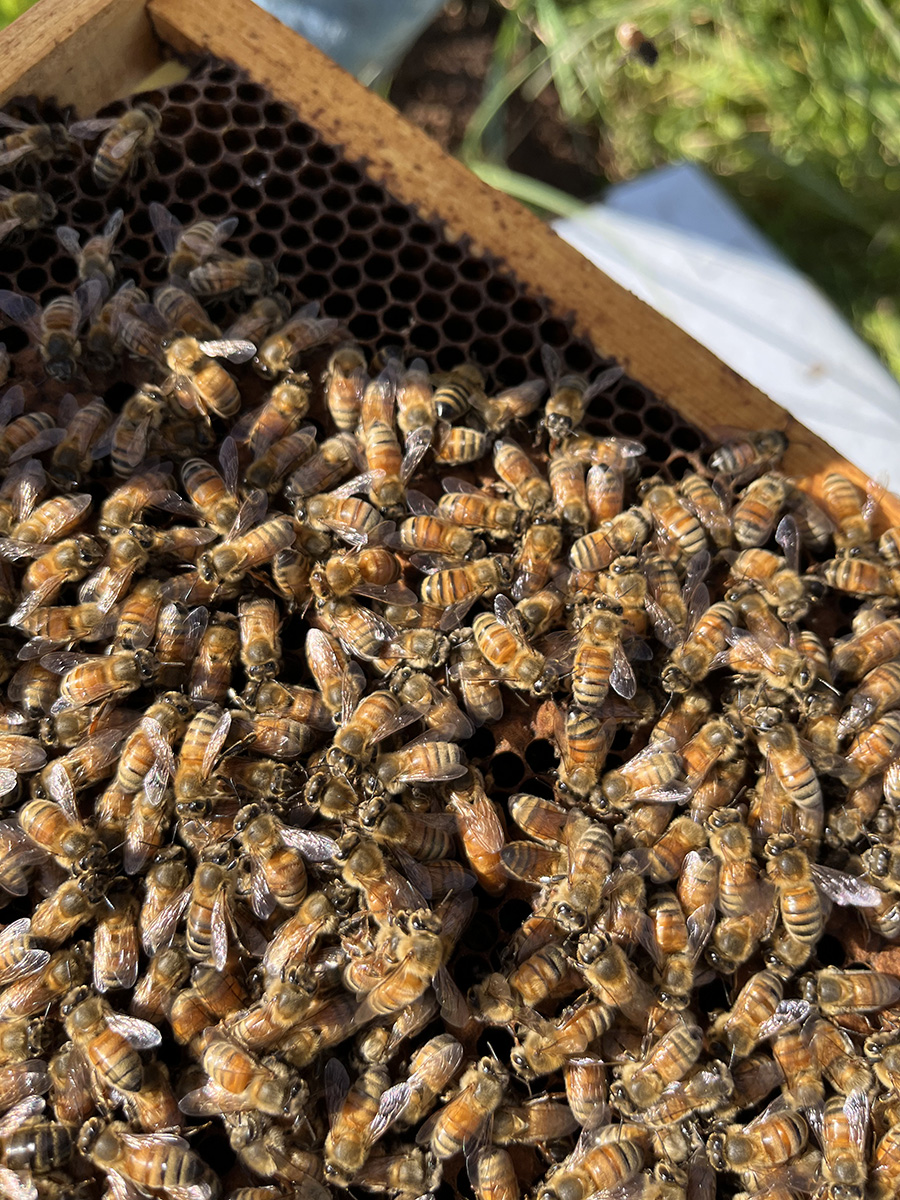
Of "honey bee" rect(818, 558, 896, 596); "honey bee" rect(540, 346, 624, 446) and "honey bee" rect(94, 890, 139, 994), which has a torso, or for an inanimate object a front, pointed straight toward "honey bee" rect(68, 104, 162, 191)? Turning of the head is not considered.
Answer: "honey bee" rect(94, 890, 139, 994)

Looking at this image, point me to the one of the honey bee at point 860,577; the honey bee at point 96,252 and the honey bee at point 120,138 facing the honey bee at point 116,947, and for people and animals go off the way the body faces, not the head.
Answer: the honey bee at point 96,252

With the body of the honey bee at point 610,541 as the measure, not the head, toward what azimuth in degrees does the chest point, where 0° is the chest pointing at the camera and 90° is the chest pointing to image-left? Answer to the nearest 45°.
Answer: approximately 225°

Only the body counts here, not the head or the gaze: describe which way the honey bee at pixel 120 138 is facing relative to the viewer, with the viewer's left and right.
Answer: facing away from the viewer and to the right of the viewer

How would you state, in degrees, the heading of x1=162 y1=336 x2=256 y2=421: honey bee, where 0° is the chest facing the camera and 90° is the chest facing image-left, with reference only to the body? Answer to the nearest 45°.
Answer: approximately 135°

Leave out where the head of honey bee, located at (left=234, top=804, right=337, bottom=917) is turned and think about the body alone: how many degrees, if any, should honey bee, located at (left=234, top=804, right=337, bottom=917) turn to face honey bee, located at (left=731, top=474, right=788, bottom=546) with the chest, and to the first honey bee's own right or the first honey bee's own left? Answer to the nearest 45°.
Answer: approximately 90° to the first honey bee's own right

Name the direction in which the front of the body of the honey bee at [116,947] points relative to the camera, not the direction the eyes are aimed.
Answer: away from the camera

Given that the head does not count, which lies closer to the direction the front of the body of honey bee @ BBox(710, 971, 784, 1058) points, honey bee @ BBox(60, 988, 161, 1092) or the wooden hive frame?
the honey bee

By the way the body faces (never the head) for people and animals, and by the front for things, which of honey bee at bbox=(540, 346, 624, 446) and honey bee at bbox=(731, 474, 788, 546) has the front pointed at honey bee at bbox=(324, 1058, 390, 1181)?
honey bee at bbox=(540, 346, 624, 446)

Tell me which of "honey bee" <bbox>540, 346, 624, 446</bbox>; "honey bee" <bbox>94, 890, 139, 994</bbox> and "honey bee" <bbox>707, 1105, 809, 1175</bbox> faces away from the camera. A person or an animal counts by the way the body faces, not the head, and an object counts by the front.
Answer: "honey bee" <bbox>94, 890, 139, 994</bbox>
